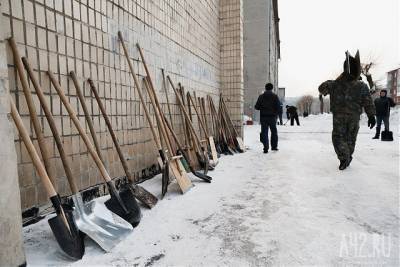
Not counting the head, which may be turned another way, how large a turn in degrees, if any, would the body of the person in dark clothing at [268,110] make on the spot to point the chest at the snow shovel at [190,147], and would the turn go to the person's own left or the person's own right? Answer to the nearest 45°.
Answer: approximately 135° to the person's own left

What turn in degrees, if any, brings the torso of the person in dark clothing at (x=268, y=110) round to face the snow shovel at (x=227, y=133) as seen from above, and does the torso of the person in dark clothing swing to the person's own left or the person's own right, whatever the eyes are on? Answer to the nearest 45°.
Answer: approximately 90° to the person's own left

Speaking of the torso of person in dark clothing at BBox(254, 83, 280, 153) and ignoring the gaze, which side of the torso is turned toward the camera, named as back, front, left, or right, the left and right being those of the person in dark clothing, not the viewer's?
back

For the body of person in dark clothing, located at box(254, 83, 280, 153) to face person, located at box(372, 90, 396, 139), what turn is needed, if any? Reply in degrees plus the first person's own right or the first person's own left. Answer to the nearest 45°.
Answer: approximately 45° to the first person's own right

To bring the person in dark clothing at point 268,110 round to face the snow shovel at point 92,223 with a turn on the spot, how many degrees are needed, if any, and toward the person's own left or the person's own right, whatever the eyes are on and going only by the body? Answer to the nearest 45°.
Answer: approximately 180°
